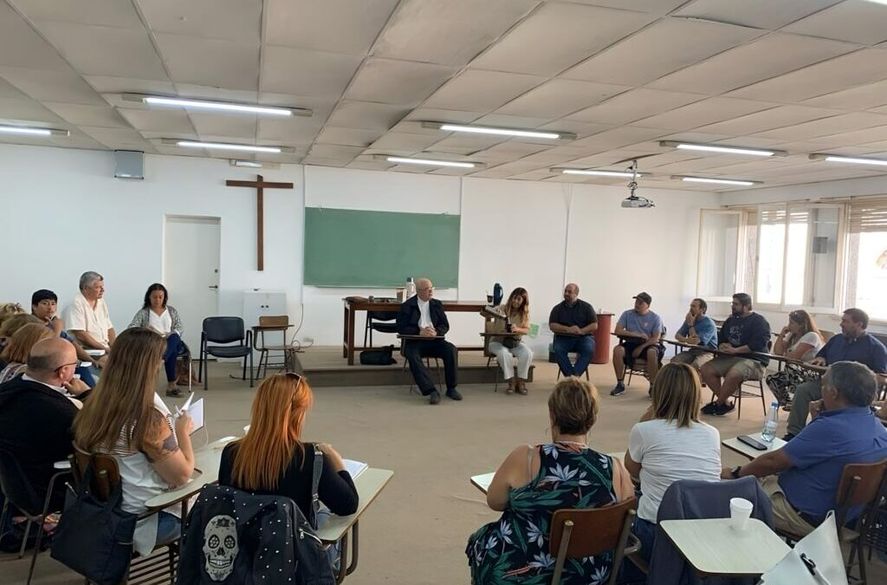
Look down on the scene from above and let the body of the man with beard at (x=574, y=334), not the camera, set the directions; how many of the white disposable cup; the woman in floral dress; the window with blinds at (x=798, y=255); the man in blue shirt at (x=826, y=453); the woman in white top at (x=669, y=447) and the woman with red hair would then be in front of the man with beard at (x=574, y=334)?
5

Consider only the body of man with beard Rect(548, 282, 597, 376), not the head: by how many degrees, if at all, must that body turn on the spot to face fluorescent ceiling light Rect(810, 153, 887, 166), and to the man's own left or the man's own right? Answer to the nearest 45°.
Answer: approximately 90° to the man's own left

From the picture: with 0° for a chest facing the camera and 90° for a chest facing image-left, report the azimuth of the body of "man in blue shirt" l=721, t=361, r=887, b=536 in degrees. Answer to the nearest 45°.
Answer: approximately 135°

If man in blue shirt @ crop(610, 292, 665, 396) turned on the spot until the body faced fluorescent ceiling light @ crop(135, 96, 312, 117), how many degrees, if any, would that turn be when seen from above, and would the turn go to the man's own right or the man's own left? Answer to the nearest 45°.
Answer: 0° — they already face it

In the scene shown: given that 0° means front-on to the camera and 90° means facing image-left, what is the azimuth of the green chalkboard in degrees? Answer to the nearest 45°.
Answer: approximately 0°

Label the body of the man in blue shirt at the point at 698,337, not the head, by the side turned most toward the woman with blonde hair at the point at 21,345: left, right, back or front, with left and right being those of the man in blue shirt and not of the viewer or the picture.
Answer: front

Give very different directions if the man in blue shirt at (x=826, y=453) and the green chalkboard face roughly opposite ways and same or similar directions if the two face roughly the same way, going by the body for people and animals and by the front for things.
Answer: very different directions

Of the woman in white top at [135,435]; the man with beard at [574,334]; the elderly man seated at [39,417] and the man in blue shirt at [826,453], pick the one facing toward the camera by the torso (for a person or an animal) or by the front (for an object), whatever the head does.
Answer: the man with beard

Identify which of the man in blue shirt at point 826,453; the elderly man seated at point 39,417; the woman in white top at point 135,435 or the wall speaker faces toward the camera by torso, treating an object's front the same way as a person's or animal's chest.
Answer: the wall speaker

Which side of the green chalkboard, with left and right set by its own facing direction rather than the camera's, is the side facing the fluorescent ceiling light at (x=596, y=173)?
left

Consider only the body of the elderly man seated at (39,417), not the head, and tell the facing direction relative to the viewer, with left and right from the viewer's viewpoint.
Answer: facing away from the viewer and to the right of the viewer

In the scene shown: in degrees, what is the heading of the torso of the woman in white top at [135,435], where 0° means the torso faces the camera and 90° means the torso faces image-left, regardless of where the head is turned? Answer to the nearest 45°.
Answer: approximately 225°

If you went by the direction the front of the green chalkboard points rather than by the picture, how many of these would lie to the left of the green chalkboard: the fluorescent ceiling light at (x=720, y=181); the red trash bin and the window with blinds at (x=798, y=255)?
3
